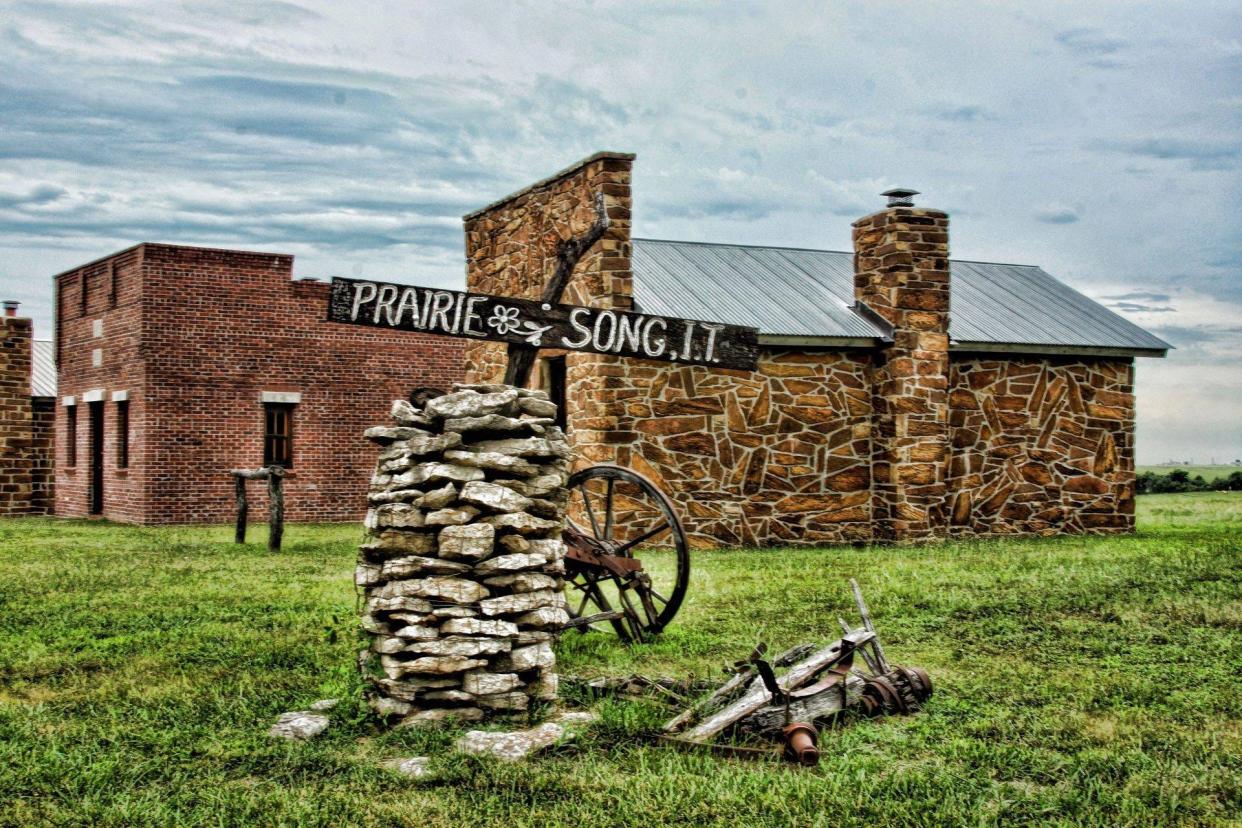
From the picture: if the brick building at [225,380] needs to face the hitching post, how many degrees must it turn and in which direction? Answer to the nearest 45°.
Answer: approximately 45° to its left

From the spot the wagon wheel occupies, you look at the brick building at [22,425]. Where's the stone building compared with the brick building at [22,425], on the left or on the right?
right

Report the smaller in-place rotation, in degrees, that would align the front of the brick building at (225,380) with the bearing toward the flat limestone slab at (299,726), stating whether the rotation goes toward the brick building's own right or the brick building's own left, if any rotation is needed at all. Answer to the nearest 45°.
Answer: approximately 45° to the brick building's own left

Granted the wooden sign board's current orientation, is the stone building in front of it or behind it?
behind

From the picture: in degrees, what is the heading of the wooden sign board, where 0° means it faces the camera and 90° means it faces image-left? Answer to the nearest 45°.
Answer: approximately 0°

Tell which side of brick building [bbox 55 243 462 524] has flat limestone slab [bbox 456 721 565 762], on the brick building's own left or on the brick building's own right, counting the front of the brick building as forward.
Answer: on the brick building's own left

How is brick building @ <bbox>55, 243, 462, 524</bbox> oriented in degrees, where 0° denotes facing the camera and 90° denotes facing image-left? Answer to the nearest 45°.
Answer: approximately 45°
